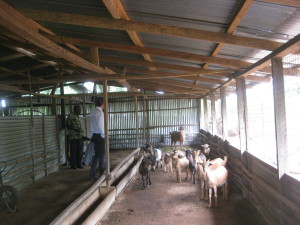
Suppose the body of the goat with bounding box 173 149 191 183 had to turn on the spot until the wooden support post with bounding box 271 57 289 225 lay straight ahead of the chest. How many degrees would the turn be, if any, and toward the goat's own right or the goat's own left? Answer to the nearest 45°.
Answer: approximately 90° to the goat's own left

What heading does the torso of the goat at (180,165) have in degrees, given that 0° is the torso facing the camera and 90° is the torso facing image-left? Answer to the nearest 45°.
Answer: approximately 45°

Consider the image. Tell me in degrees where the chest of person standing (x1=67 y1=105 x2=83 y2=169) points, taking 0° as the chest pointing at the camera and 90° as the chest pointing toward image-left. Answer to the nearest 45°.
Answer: approximately 270°
